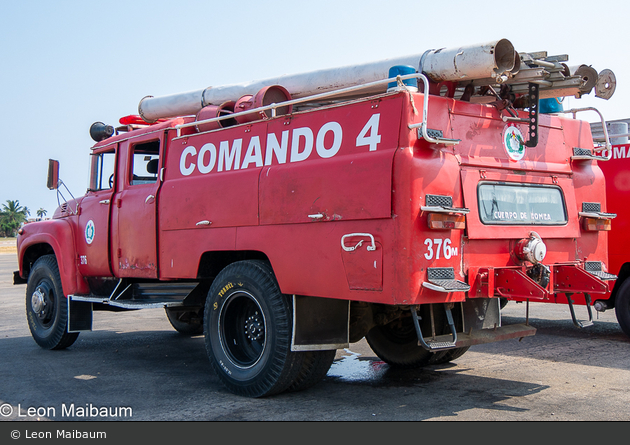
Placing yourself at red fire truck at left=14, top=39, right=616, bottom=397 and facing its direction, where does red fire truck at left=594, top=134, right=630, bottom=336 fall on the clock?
red fire truck at left=594, top=134, right=630, bottom=336 is roughly at 3 o'clock from red fire truck at left=14, top=39, right=616, bottom=397.

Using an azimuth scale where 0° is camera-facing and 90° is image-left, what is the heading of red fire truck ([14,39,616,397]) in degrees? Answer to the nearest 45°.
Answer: approximately 135°
